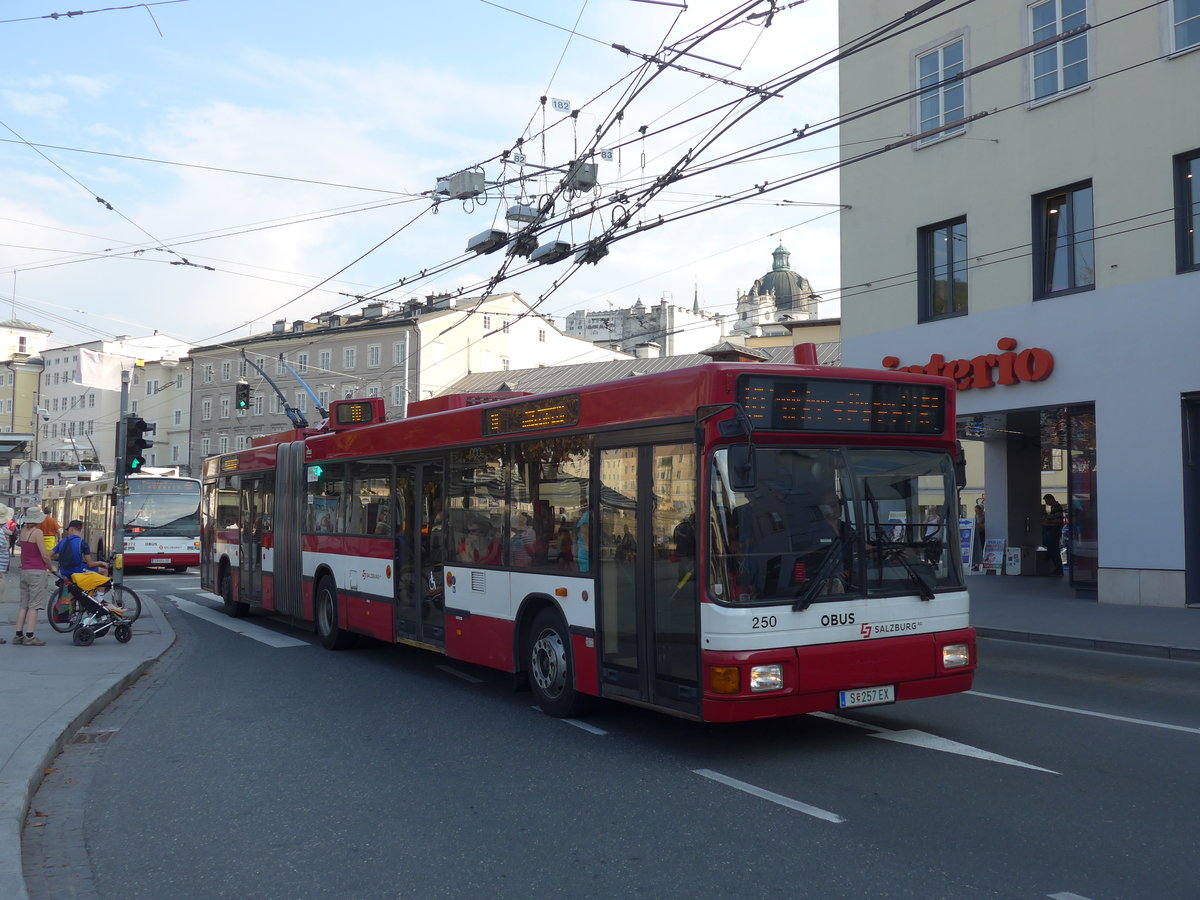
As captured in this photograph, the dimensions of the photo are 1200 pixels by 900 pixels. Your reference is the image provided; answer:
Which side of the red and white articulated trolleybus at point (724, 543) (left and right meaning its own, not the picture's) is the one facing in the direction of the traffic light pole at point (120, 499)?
back

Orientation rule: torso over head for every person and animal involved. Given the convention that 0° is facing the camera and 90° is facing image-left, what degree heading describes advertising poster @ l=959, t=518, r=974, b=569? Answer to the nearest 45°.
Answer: approximately 0°

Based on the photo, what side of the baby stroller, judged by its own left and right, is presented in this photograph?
right

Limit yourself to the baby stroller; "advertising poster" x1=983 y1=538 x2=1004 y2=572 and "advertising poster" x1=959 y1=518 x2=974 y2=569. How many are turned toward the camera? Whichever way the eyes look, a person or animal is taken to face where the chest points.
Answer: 2

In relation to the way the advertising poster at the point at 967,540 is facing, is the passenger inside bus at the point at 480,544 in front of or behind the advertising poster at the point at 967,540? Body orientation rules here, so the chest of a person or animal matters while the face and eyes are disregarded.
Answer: in front

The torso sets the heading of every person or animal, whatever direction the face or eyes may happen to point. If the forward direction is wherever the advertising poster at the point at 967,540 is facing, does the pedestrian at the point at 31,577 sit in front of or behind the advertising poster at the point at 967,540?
in front
